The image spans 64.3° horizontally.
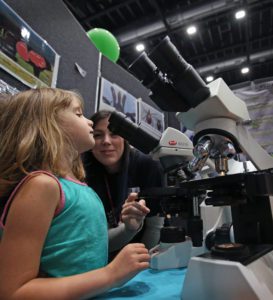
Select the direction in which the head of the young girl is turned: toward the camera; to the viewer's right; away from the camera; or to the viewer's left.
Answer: to the viewer's right

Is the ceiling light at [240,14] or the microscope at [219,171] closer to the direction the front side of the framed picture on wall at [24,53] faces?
the microscope

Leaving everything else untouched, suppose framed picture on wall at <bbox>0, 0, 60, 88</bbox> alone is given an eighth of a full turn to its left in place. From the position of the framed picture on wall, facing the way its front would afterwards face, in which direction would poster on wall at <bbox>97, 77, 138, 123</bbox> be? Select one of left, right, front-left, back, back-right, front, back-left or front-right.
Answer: front-left

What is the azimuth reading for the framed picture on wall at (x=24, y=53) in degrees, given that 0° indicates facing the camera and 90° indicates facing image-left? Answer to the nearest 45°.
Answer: approximately 315°

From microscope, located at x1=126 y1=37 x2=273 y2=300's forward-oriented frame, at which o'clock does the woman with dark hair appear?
The woman with dark hair is roughly at 3 o'clock from the microscope.

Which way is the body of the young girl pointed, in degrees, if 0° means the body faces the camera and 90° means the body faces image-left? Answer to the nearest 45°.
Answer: approximately 270°

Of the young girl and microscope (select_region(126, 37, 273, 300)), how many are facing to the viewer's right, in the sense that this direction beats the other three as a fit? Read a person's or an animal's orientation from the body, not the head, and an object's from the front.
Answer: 1
